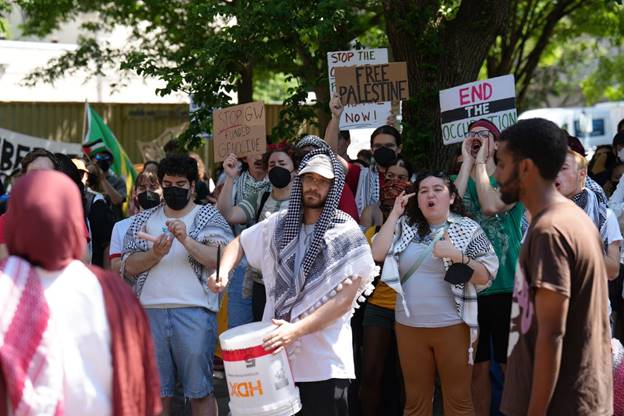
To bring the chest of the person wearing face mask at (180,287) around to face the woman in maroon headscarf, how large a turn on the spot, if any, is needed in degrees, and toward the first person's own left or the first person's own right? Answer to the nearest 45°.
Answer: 0° — they already face them

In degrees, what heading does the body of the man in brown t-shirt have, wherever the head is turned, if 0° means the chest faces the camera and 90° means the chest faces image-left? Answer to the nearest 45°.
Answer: approximately 90°

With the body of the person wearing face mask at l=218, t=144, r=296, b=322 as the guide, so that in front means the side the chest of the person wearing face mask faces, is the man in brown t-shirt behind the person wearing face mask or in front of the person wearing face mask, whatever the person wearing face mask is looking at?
in front

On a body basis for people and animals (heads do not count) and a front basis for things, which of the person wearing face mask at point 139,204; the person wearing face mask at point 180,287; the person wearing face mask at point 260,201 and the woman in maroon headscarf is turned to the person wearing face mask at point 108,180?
the woman in maroon headscarf

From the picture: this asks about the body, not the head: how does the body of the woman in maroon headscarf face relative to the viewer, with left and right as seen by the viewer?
facing away from the viewer

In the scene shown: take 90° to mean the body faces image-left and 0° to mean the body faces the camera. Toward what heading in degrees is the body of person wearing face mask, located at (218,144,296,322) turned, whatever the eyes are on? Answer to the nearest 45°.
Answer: approximately 0°

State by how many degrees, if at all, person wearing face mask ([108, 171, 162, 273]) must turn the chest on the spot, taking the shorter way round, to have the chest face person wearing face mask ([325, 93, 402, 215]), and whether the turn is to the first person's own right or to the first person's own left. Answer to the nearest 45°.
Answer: approximately 90° to the first person's own left

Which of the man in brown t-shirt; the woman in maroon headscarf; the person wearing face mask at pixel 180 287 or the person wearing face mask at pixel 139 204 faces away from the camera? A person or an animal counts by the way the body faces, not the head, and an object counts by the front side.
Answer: the woman in maroon headscarf

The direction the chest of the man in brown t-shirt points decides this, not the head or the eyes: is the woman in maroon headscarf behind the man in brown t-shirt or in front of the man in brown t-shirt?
in front
